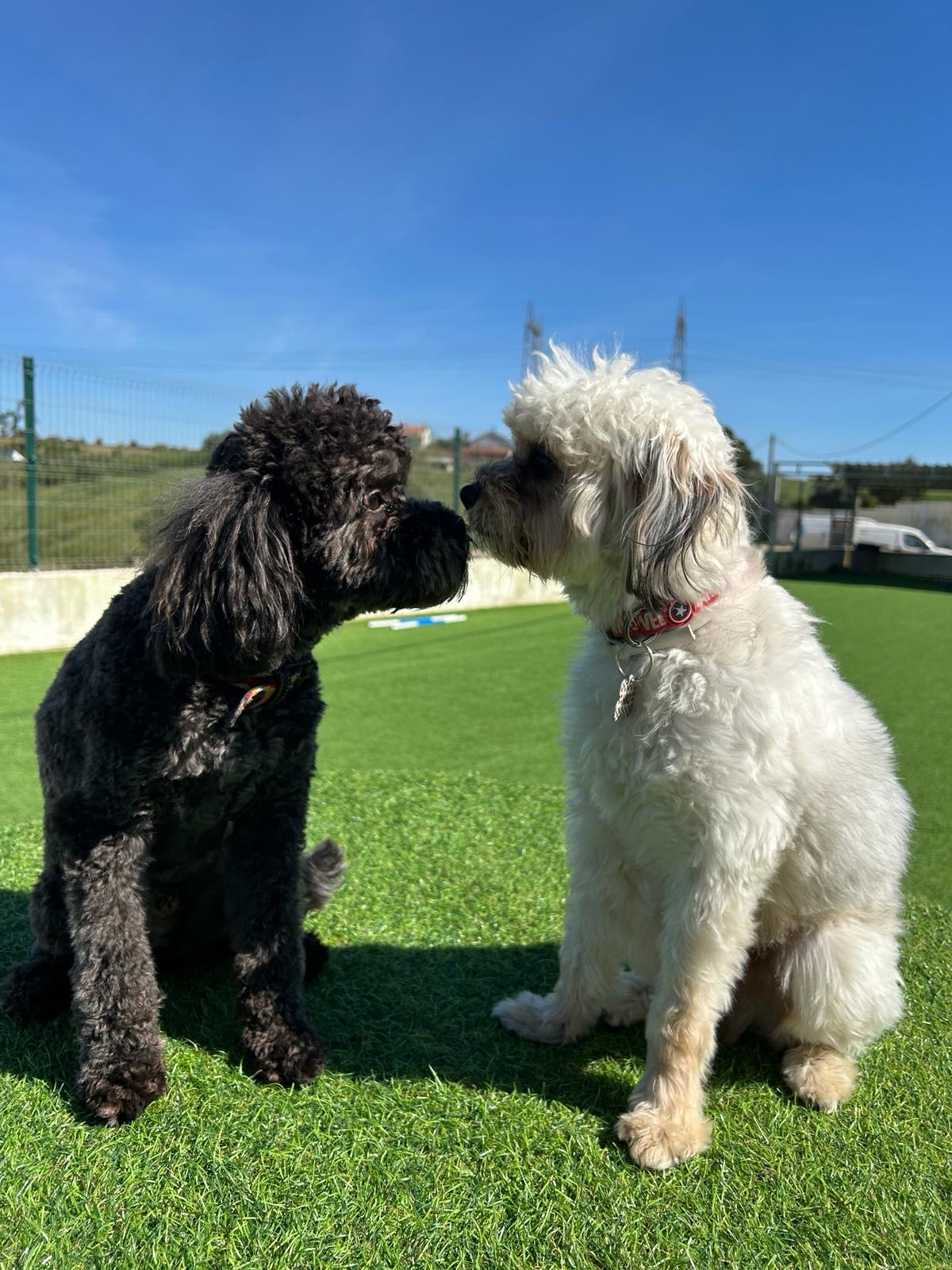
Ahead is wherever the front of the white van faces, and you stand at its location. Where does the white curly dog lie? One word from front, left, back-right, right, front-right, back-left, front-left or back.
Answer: right

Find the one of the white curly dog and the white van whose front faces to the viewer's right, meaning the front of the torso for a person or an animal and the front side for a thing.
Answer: the white van

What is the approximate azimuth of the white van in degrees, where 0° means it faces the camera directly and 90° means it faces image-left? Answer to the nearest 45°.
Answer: approximately 270°

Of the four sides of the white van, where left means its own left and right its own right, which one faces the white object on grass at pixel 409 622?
right

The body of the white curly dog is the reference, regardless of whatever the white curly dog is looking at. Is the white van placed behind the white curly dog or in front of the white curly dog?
behind

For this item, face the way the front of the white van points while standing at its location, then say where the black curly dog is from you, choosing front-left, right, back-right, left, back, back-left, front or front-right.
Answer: right

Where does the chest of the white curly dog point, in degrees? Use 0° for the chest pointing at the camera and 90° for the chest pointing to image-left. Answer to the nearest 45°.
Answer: approximately 45°

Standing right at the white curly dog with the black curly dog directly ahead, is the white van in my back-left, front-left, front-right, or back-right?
back-right

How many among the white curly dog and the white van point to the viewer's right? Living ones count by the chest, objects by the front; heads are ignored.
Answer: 1
